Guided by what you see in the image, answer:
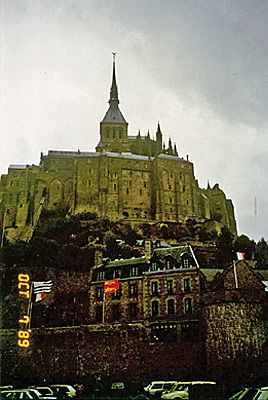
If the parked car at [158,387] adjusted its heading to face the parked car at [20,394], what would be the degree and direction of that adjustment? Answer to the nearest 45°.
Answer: approximately 45° to its right

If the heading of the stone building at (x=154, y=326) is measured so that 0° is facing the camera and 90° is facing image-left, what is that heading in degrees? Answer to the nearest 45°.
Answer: approximately 0°

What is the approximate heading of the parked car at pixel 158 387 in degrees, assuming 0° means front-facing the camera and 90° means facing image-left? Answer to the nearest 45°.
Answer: approximately 45°

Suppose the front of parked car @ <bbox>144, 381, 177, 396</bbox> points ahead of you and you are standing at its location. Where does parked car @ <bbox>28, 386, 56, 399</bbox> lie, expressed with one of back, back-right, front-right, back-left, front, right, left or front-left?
front-right

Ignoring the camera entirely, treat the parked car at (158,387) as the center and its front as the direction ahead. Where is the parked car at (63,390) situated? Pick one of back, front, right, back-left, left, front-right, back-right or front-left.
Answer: front-right

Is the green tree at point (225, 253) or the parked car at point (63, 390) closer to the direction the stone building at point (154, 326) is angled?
the parked car

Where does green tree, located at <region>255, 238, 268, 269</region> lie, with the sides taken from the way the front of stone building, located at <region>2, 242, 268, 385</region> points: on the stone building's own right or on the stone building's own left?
on the stone building's own left

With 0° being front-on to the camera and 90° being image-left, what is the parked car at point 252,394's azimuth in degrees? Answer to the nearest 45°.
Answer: approximately 45°

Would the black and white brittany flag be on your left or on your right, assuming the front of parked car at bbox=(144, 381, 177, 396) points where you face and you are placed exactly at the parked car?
on your right
